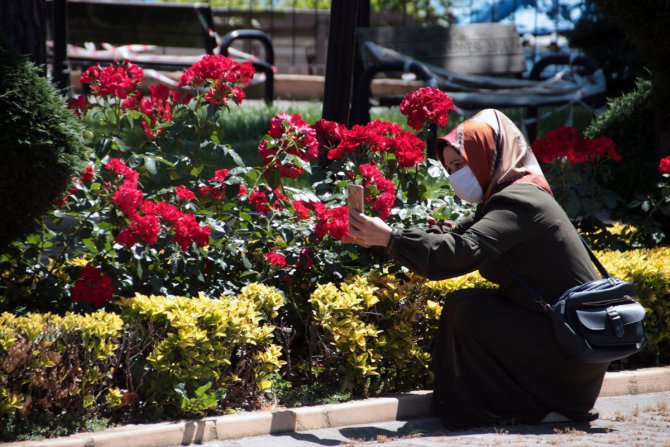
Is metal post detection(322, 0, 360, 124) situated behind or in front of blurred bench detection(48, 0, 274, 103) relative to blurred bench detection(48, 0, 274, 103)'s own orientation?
in front

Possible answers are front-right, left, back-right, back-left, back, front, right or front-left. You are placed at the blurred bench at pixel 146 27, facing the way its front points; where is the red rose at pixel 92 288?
front-right

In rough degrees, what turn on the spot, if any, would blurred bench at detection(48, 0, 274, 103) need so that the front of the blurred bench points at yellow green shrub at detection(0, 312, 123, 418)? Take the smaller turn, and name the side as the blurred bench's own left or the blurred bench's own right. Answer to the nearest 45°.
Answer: approximately 45° to the blurred bench's own right

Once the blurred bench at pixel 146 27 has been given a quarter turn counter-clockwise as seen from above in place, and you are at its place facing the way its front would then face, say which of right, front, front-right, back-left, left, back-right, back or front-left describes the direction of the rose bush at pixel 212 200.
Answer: back-right

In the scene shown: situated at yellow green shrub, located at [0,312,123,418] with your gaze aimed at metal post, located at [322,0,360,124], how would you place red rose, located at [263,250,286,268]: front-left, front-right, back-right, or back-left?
front-right

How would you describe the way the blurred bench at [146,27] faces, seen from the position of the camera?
facing the viewer and to the right of the viewer

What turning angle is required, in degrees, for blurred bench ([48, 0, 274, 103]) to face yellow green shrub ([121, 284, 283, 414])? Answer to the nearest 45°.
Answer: approximately 45° to its right

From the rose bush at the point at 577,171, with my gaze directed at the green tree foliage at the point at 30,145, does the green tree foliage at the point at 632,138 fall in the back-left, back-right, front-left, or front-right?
back-right

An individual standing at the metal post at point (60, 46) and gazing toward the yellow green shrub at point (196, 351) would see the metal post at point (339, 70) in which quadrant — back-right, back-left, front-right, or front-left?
front-left

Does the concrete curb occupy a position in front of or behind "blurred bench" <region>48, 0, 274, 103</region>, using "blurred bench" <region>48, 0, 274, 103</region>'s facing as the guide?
in front
